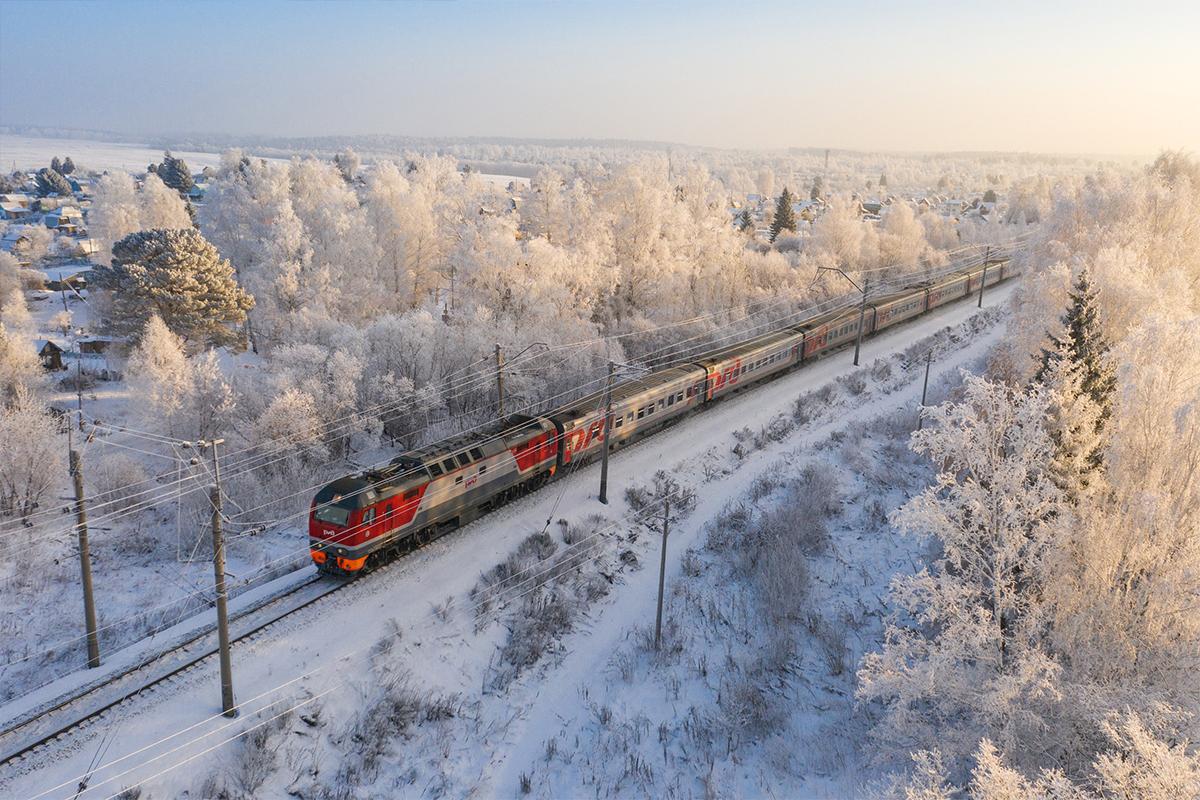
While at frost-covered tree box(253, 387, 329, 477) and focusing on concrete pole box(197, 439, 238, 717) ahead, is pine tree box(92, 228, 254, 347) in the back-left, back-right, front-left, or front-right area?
back-right

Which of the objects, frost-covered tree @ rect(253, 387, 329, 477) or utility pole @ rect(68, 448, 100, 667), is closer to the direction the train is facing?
the utility pole

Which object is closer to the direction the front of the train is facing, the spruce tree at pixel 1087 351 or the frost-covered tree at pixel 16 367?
the frost-covered tree

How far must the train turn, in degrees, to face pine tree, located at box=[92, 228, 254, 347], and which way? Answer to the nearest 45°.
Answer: approximately 90° to its right

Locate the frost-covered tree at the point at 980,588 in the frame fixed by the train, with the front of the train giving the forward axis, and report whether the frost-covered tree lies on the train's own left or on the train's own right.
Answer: on the train's own left

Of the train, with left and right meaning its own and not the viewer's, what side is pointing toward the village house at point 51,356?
right

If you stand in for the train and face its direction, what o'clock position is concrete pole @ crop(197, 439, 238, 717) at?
The concrete pole is roughly at 11 o'clock from the train.

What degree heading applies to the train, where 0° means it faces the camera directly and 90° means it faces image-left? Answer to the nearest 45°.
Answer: approximately 45°

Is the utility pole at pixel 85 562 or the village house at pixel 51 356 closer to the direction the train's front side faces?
the utility pole

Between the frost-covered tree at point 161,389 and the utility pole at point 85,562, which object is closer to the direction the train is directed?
the utility pole

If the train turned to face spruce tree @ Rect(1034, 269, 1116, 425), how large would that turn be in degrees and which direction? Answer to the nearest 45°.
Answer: approximately 135° to its left

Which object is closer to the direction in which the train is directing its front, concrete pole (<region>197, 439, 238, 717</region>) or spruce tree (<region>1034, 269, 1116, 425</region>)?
the concrete pole

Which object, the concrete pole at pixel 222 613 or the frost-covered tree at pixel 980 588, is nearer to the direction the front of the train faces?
the concrete pole

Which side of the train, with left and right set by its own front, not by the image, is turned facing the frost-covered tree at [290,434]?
right
